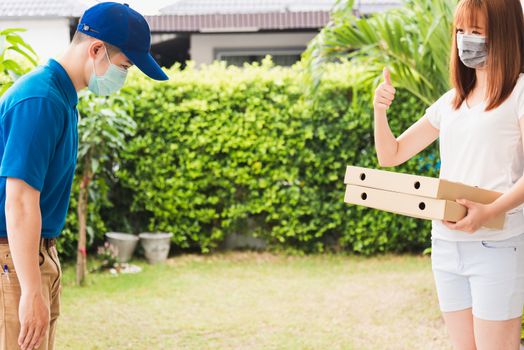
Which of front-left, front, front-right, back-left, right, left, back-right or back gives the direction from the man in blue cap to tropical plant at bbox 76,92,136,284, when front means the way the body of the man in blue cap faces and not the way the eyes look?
left

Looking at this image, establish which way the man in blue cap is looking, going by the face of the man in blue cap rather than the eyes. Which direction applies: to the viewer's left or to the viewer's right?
to the viewer's right

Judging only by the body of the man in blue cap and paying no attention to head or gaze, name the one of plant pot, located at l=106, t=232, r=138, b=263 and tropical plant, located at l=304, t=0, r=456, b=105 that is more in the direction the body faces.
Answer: the tropical plant

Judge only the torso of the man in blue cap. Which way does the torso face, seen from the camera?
to the viewer's right

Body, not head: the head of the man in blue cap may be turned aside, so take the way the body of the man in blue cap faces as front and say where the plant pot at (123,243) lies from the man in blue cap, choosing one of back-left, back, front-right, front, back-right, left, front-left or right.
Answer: left

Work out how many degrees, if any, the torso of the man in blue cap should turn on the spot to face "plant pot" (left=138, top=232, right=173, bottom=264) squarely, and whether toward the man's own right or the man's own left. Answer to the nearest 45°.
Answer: approximately 90° to the man's own left

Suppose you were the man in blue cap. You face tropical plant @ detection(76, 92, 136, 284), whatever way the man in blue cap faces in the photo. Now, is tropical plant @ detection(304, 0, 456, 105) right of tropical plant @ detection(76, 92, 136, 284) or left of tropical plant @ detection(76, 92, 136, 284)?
right
